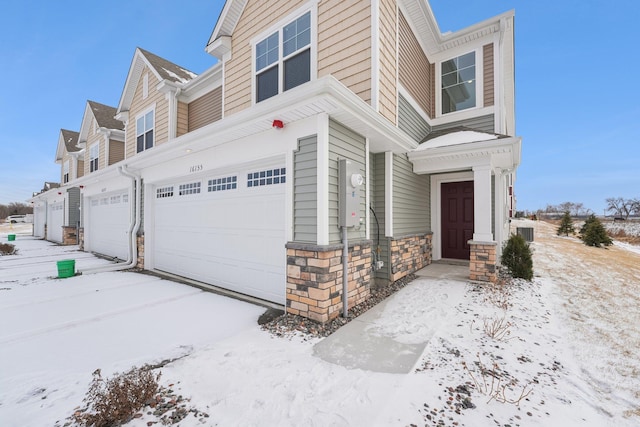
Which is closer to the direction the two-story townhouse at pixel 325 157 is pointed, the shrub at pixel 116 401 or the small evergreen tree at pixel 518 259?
the shrub

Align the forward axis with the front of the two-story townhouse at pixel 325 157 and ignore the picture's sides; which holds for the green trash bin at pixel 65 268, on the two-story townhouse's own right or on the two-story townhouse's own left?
on the two-story townhouse's own right

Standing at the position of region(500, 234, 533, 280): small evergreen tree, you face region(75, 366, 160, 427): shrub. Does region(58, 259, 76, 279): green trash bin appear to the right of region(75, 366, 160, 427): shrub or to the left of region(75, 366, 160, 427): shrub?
right

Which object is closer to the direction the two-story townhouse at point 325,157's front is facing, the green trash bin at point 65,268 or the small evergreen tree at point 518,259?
the green trash bin

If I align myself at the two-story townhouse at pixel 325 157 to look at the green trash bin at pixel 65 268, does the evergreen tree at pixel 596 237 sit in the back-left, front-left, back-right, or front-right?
back-right

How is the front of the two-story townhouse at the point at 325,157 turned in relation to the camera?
facing the viewer and to the left of the viewer

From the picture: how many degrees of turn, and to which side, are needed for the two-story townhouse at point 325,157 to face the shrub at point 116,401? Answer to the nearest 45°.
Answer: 0° — it already faces it

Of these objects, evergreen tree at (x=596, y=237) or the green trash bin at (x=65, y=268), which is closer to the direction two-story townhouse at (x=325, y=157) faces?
the green trash bin
